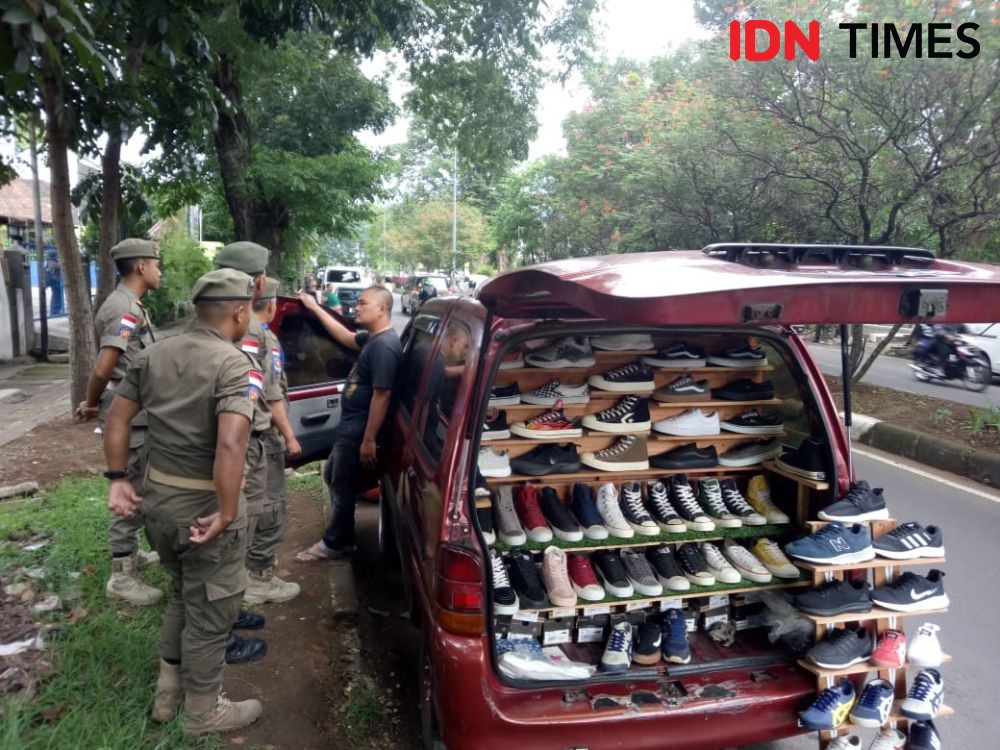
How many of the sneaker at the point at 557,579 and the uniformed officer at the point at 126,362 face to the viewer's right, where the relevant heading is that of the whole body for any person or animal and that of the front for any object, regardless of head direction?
1

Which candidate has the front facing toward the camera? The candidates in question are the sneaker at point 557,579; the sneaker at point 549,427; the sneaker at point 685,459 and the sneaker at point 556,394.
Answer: the sneaker at point 557,579

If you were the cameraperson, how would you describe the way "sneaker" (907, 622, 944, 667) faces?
facing the viewer

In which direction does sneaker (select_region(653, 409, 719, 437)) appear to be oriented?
to the viewer's left

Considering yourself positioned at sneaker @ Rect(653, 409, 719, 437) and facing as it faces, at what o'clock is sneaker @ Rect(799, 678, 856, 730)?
sneaker @ Rect(799, 678, 856, 730) is roughly at 8 o'clock from sneaker @ Rect(653, 409, 719, 437).

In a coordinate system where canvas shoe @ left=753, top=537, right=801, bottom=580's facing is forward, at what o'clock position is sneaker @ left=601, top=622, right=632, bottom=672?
The sneaker is roughly at 3 o'clock from the canvas shoe.

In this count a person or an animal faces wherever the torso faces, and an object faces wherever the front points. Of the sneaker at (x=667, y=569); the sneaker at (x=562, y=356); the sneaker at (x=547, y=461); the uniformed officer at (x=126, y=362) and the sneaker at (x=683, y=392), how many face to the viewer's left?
3

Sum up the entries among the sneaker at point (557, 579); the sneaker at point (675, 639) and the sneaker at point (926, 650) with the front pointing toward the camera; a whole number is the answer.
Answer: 3

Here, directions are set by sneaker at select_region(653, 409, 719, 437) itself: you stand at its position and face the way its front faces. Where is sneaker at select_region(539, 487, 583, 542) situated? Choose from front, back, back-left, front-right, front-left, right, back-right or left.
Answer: front-left

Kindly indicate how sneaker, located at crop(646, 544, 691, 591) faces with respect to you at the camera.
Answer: facing the viewer and to the right of the viewer

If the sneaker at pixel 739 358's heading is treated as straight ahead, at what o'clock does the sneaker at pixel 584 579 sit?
the sneaker at pixel 584 579 is roughly at 10 o'clock from the sneaker at pixel 739 358.

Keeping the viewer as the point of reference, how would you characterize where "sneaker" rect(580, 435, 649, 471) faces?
facing to the left of the viewer

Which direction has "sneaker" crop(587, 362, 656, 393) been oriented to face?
to the viewer's left

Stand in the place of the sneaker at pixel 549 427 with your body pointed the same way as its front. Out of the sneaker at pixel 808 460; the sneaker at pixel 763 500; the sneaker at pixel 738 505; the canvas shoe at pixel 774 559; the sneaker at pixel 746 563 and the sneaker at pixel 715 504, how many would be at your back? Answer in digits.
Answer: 6

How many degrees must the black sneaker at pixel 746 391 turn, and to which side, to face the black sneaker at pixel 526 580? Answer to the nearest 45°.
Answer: approximately 45° to its left

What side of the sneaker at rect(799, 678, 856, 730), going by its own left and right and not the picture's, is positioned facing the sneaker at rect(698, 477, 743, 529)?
right
